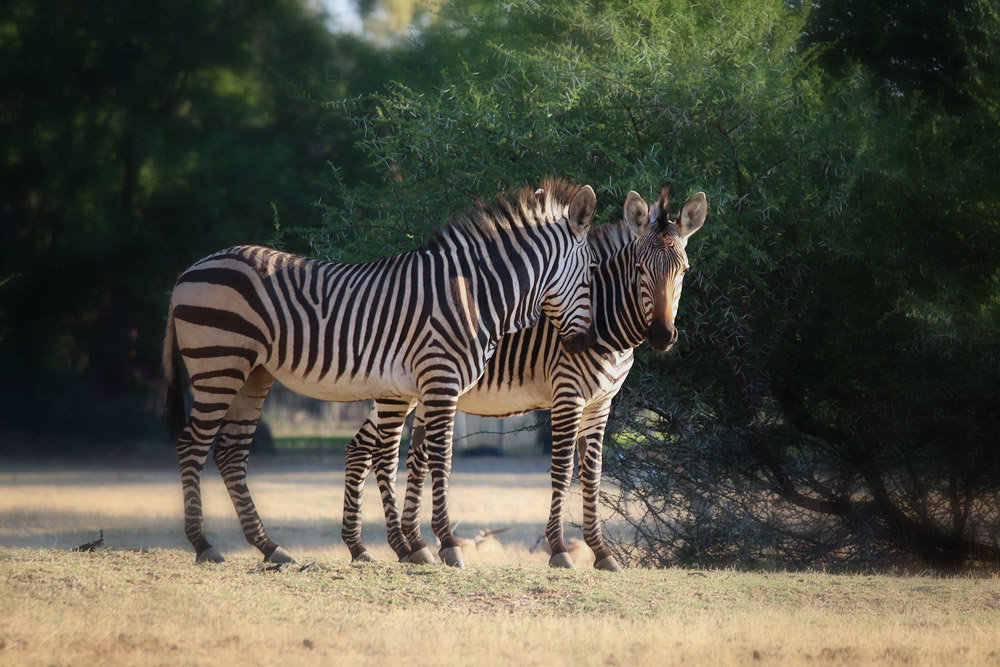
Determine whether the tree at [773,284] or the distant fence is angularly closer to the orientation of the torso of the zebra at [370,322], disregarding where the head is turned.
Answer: the tree

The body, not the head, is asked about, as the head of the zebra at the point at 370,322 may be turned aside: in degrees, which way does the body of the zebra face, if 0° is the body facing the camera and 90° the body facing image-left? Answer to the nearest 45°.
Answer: approximately 270°

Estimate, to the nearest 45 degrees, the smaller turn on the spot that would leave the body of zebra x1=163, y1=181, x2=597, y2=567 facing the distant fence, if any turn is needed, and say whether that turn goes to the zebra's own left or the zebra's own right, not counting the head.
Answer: approximately 90° to the zebra's own left

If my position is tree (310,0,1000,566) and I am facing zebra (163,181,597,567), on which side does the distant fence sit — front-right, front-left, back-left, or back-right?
back-right

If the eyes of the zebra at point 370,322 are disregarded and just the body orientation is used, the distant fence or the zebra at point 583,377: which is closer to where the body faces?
the zebra

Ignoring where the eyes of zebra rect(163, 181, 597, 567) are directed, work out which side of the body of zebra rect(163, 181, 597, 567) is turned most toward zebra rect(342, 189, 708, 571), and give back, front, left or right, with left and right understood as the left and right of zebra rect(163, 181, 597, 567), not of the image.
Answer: front
